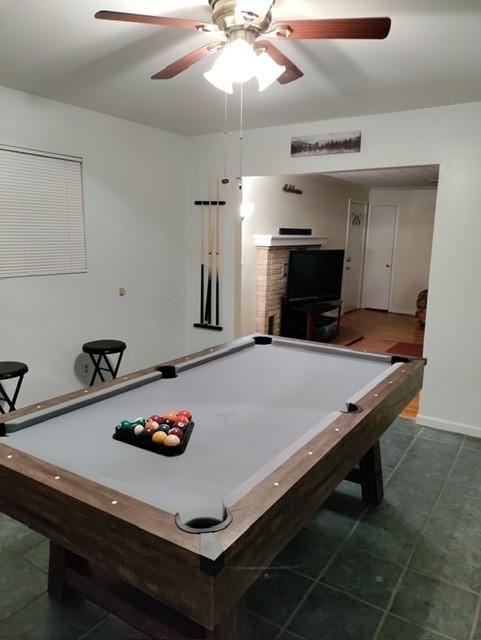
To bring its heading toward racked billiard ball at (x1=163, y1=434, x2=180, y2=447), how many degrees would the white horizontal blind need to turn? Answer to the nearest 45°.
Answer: approximately 45° to its right

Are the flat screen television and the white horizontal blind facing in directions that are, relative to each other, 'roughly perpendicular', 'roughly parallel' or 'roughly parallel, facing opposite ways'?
roughly perpendicular

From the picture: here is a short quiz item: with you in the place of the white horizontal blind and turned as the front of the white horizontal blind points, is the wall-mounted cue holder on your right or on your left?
on your left

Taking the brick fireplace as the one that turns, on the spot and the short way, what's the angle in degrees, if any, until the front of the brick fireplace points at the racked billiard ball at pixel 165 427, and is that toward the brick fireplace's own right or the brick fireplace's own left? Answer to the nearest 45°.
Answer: approximately 45° to the brick fireplace's own right

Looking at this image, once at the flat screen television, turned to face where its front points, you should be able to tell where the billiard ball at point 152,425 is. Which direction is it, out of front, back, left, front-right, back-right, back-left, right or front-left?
front

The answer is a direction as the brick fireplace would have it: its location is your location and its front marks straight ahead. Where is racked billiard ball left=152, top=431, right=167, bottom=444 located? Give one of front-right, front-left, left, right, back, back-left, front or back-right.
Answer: front-right

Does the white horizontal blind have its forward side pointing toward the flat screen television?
no

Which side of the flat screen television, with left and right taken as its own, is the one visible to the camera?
front

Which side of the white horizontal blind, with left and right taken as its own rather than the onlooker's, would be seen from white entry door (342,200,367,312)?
left

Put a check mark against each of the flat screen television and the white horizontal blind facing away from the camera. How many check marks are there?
0

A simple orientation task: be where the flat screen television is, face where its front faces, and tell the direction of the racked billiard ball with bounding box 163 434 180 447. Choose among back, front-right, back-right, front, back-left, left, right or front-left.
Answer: front

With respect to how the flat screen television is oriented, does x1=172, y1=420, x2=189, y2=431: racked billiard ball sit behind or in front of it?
in front

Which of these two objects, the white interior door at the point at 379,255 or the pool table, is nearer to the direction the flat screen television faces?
the pool table

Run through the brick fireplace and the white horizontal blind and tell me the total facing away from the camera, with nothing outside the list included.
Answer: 0

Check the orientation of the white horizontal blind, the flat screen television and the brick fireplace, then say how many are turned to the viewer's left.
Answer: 0

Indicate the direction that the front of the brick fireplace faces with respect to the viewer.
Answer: facing the viewer and to the right of the viewer

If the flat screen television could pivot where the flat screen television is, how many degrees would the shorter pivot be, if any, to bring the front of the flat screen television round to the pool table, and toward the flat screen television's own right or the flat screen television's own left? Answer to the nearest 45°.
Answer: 0° — it already faces it
